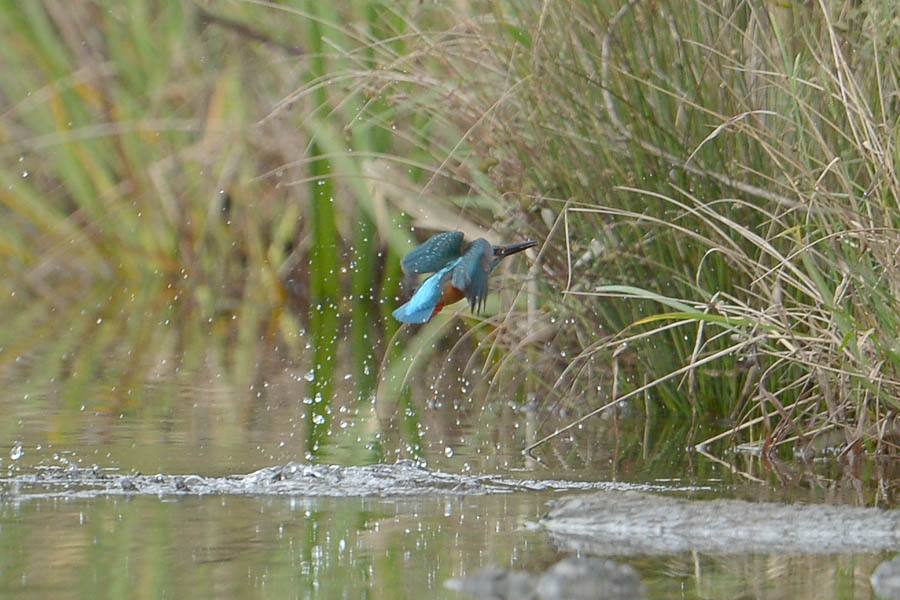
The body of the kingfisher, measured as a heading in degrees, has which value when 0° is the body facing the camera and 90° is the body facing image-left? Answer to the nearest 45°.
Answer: approximately 270°

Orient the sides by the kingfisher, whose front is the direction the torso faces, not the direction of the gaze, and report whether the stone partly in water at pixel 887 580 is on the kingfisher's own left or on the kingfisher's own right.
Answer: on the kingfisher's own right

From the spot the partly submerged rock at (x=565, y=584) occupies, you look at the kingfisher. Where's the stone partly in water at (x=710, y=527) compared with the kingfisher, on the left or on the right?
right

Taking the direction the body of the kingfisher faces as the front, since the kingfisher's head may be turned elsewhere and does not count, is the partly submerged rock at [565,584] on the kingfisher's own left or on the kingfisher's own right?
on the kingfisher's own right

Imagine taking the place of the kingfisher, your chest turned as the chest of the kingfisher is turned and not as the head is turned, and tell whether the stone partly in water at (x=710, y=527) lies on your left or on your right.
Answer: on your right
